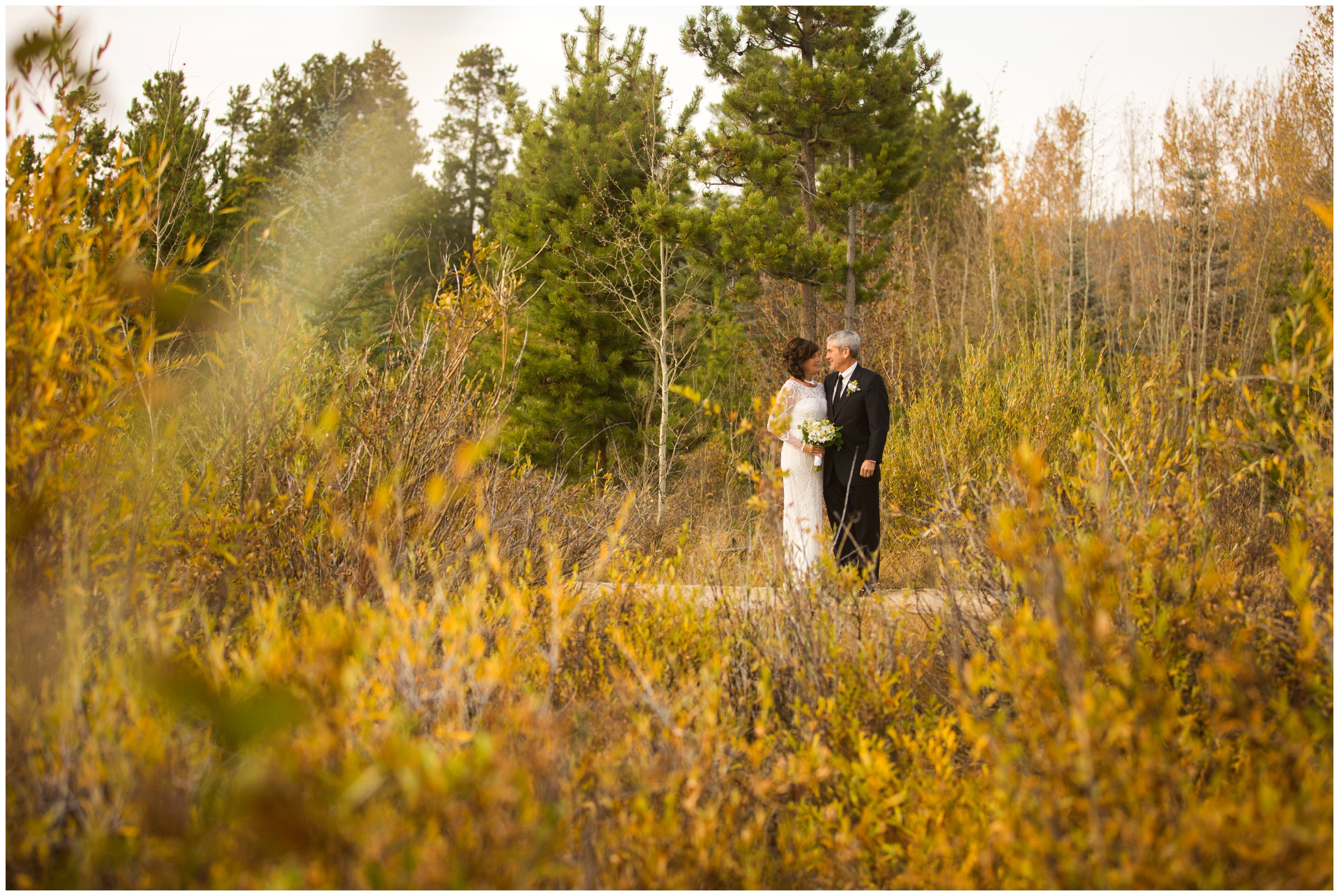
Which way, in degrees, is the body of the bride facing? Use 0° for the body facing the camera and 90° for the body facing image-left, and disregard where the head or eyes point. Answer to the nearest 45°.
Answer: approximately 315°

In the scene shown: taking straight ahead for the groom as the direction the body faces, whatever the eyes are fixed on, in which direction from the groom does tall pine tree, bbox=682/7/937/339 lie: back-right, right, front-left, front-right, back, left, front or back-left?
back-right

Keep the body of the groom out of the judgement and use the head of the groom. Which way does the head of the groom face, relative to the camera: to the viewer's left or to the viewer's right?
to the viewer's left

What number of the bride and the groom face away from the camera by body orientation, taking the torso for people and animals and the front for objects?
0

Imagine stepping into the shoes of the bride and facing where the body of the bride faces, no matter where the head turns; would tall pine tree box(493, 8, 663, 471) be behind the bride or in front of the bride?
behind

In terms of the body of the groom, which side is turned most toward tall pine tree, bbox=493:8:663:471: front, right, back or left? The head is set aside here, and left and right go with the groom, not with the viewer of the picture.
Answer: right

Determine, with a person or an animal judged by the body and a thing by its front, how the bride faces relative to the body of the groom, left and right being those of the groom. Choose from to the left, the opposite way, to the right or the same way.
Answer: to the left

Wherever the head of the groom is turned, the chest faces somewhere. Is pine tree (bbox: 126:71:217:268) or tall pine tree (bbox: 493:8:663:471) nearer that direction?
the pine tree

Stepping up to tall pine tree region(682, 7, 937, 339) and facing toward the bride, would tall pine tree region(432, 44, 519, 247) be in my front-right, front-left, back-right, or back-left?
back-right

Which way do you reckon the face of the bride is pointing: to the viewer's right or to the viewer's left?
to the viewer's right
